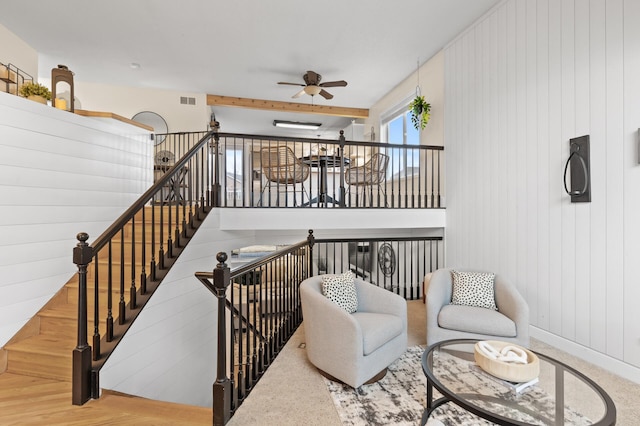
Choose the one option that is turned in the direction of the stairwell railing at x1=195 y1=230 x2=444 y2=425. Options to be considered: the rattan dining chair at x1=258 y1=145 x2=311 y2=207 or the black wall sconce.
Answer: the black wall sconce

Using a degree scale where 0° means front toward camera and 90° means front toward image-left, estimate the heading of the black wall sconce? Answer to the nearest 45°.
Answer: approximately 45°

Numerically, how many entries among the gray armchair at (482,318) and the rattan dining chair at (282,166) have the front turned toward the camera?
1

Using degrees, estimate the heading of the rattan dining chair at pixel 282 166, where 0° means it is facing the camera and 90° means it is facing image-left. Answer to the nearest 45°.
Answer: approximately 225°

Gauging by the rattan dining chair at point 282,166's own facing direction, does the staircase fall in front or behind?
behind

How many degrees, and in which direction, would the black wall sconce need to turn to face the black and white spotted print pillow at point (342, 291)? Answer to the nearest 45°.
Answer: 0° — it already faces it

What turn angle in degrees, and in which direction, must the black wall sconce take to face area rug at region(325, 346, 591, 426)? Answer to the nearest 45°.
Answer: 0° — it already faces it

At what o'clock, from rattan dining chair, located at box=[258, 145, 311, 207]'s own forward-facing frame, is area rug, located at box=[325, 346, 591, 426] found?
The area rug is roughly at 4 o'clock from the rattan dining chair.

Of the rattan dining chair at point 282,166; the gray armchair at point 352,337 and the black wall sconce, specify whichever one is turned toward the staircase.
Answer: the black wall sconce

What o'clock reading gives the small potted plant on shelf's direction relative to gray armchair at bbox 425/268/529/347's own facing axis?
The small potted plant on shelf is roughly at 2 o'clock from the gray armchair.

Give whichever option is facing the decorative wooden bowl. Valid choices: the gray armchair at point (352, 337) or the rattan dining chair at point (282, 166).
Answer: the gray armchair

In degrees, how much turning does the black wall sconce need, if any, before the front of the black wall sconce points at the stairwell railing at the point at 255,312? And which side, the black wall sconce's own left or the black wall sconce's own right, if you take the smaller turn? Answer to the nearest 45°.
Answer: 0° — it already faces it
